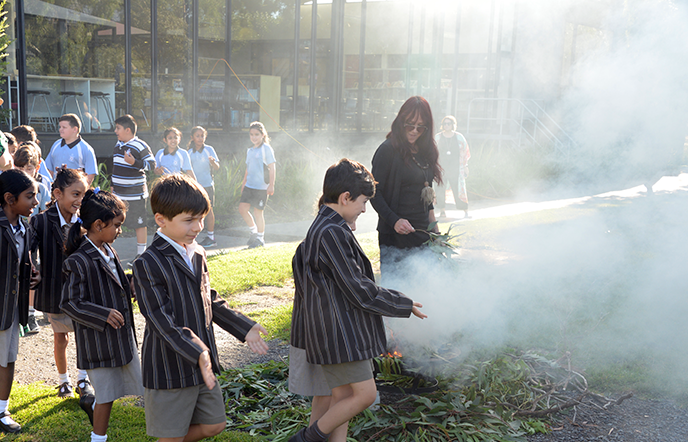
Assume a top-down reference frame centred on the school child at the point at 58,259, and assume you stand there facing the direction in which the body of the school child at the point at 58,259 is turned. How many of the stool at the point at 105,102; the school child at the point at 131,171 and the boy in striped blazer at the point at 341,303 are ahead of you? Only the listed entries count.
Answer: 1

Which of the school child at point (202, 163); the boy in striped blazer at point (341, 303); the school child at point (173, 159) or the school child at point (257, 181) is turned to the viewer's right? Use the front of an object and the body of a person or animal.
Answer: the boy in striped blazer

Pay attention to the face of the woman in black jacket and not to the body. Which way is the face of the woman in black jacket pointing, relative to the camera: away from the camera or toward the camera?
toward the camera

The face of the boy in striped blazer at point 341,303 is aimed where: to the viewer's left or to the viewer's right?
to the viewer's right

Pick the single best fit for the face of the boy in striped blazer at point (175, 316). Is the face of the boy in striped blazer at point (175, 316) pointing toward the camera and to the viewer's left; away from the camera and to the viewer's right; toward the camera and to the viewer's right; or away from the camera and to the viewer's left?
toward the camera and to the viewer's right

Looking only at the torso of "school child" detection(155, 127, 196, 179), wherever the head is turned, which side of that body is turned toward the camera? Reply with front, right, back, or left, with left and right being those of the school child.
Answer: front

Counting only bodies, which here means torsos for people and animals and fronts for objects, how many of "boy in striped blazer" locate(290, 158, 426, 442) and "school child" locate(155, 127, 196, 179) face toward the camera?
1

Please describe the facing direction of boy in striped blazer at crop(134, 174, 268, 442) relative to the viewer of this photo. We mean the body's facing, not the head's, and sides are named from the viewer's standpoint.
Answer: facing the viewer and to the right of the viewer

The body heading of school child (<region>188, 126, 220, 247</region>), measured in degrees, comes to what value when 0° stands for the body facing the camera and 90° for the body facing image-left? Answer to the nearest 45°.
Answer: approximately 45°

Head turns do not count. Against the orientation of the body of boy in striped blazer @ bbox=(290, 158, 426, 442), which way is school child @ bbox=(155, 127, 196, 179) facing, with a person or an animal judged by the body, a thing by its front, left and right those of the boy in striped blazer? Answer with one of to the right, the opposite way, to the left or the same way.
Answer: to the right

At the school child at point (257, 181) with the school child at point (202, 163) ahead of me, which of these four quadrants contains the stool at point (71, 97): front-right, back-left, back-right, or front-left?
front-right

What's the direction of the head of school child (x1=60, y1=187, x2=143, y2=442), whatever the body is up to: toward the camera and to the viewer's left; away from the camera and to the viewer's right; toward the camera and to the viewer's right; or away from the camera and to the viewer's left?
toward the camera and to the viewer's right

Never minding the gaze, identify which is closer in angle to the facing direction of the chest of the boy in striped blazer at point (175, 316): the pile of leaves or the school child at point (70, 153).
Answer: the pile of leaves

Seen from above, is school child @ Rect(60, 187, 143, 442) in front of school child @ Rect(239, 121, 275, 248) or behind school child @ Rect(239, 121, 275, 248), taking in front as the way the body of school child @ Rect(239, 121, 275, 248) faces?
in front

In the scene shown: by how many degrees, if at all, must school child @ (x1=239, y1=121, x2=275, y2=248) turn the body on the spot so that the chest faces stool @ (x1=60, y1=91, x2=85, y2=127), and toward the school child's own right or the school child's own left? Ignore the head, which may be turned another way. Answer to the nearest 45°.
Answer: approximately 90° to the school child's own right

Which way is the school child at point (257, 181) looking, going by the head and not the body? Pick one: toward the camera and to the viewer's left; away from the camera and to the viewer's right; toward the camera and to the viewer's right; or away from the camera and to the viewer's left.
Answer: toward the camera and to the viewer's left

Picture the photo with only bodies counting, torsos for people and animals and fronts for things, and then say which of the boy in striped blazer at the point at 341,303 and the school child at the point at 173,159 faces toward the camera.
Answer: the school child
